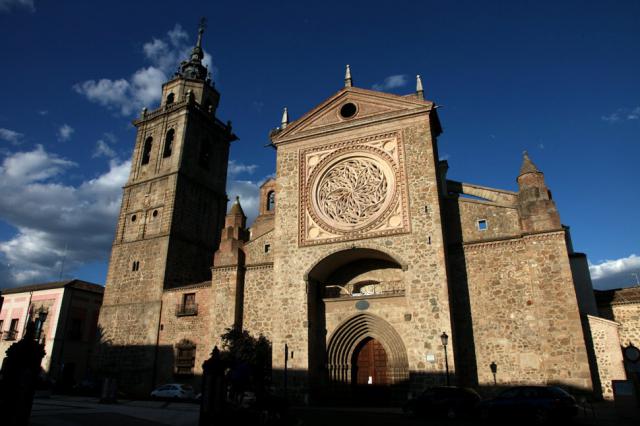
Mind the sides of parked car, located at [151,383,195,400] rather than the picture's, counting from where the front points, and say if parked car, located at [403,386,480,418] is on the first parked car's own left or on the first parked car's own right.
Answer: on the first parked car's own left

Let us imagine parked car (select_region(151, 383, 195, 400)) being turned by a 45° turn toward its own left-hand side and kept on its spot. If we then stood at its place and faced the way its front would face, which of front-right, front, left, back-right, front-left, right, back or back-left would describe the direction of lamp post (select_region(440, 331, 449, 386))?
left

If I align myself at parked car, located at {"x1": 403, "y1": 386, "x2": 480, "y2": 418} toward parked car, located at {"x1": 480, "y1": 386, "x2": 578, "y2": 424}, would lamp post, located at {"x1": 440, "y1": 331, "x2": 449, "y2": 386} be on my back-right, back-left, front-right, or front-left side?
back-left

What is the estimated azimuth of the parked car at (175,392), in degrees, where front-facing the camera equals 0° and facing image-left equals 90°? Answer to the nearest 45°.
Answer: approximately 90°

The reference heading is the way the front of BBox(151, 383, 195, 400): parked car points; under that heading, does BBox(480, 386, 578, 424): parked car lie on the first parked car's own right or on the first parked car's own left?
on the first parked car's own left
